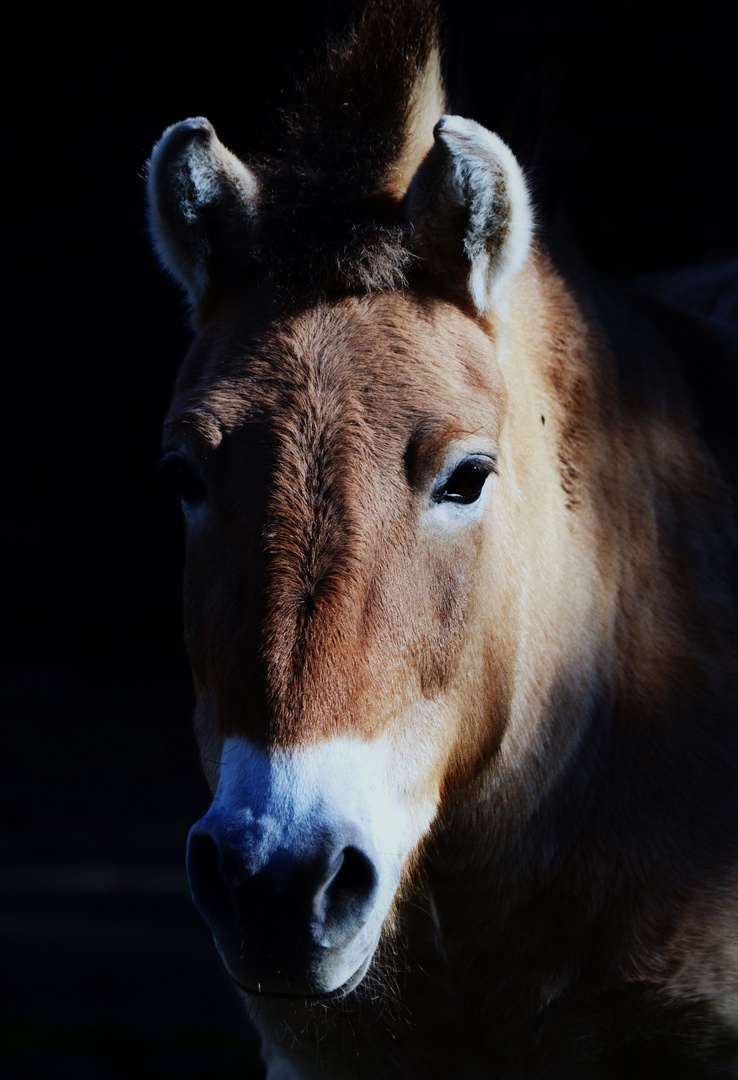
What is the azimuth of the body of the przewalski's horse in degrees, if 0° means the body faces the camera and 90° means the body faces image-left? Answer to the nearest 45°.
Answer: approximately 45°
